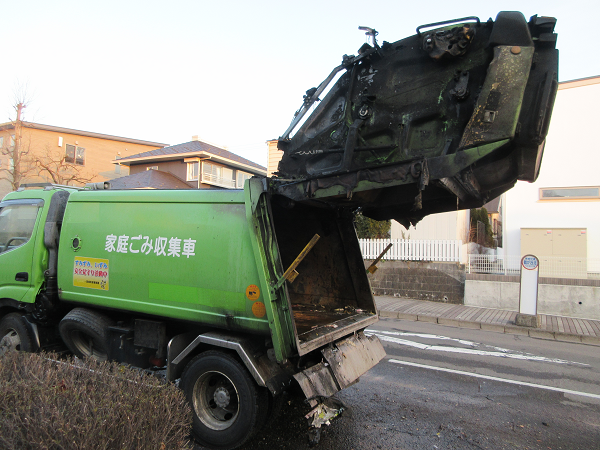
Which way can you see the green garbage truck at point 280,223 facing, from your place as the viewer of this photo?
facing away from the viewer and to the left of the viewer

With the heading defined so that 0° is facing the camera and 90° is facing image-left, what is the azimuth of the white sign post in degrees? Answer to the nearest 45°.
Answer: approximately 0°

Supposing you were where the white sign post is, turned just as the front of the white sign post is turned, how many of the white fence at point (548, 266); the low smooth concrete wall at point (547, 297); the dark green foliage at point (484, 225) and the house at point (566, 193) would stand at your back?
4

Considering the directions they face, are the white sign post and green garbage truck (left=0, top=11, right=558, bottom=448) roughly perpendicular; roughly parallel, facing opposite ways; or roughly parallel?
roughly perpendicular

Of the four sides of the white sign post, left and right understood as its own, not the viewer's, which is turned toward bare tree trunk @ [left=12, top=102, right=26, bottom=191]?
right

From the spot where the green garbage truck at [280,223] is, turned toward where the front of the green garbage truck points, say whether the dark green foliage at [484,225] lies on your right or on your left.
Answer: on your right

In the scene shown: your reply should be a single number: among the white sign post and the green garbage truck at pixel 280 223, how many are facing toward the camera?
1

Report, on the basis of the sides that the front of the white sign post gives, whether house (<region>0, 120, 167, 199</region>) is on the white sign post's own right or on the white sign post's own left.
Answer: on the white sign post's own right

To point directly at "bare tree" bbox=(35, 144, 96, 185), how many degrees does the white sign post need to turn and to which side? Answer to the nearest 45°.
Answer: approximately 90° to its right

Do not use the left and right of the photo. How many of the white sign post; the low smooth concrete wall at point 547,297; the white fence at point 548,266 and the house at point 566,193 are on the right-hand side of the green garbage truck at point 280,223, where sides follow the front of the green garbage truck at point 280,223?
4
